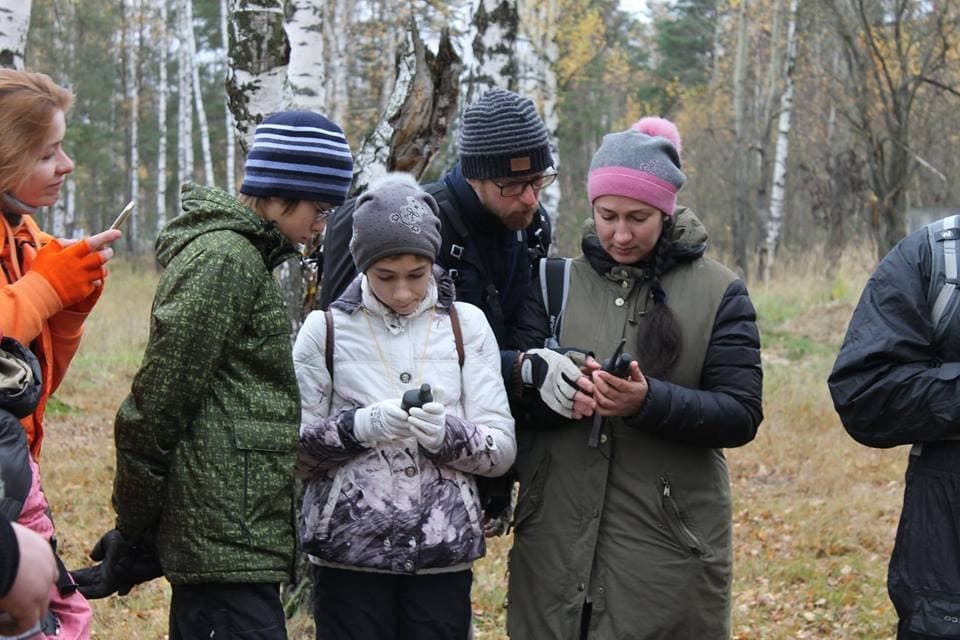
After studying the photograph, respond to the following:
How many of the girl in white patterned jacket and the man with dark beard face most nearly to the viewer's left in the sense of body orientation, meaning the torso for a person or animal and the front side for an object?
0

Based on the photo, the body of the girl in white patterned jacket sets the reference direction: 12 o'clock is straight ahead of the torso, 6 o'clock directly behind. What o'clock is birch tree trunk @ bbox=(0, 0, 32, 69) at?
The birch tree trunk is roughly at 5 o'clock from the girl in white patterned jacket.

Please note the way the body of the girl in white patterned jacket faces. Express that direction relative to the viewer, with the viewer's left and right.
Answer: facing the viewer

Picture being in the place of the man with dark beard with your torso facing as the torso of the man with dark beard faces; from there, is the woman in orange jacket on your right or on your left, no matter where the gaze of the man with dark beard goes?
on your right

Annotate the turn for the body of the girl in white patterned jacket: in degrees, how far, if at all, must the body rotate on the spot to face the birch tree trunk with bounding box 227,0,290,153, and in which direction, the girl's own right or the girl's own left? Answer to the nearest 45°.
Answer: approximately 180°

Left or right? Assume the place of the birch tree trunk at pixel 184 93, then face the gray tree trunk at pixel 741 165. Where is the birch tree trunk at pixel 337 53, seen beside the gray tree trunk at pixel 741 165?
right

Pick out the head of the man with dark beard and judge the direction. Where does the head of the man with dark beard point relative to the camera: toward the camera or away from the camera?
toward the camera

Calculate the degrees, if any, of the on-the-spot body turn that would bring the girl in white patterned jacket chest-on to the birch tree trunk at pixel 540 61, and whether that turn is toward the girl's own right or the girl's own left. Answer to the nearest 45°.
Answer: approximately 180°

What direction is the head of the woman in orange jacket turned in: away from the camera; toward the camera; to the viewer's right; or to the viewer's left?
to the viewer's right

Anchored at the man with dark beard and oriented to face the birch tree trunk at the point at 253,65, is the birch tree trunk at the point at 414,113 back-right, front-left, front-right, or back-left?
front-right

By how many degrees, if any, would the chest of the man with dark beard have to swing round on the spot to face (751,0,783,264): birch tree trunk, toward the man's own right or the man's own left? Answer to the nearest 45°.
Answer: approximately 135° to the man's own left

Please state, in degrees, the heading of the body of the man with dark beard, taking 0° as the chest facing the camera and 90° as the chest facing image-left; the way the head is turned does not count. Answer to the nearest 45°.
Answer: approximately 315°

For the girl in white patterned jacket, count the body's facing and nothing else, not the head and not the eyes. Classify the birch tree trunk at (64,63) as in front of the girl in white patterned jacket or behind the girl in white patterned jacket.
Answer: behind

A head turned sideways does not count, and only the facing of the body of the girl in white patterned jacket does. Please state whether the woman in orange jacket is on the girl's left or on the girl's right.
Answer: on the girl's right

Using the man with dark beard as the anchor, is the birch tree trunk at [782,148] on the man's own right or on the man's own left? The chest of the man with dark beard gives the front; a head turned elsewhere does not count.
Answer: on the man's own left
